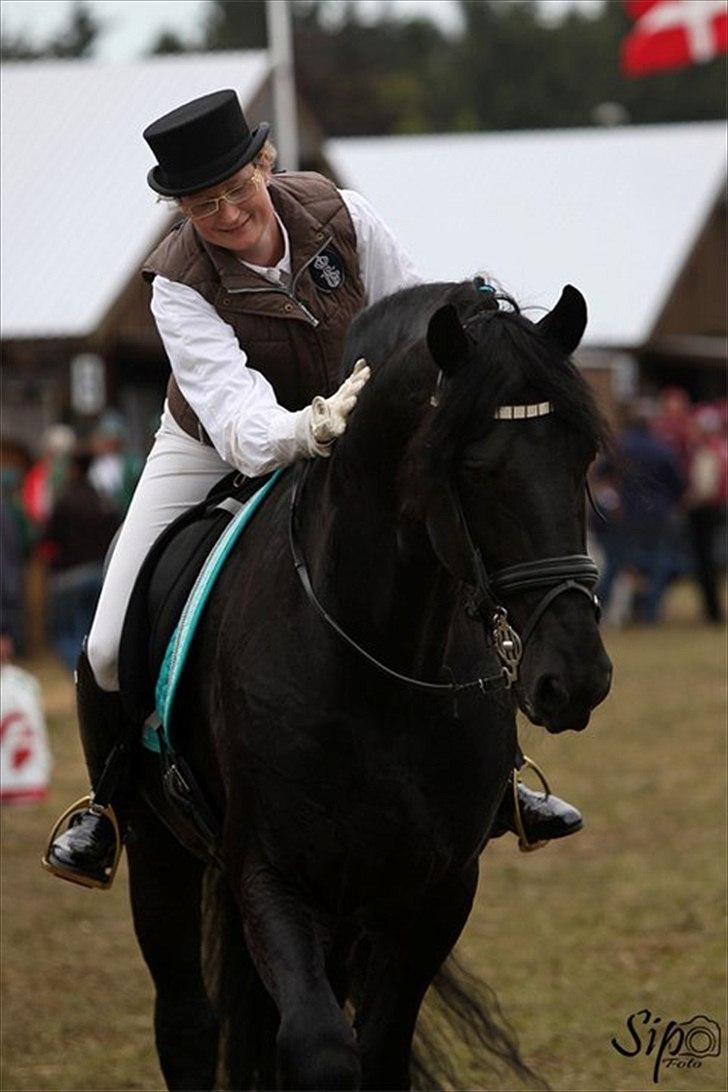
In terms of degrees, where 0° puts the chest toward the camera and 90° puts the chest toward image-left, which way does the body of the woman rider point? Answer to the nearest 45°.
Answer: approximately 0°

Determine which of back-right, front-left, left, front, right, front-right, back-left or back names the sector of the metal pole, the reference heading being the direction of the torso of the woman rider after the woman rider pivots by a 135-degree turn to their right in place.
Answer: front-right

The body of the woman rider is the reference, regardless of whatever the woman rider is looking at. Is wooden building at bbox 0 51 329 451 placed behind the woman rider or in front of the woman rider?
behind

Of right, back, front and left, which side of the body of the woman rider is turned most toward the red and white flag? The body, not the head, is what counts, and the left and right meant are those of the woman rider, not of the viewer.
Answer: back
